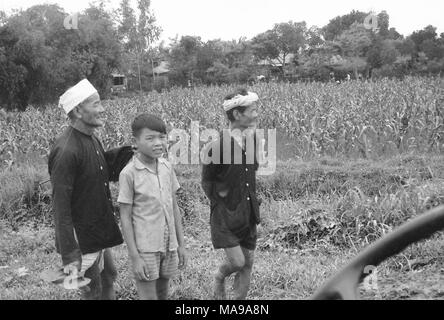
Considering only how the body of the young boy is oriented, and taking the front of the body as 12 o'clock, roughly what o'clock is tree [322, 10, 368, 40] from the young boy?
The tree is roughly at 8 o'clock from the young boy.

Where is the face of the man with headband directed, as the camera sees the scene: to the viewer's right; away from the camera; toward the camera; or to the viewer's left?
to the viewer's right

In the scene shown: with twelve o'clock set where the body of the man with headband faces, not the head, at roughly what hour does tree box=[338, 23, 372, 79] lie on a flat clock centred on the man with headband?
The tree is roughly at 8 o'clock from the man with headband.

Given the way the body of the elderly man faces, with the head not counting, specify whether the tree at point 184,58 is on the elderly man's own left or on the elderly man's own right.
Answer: on the elderly man's own left

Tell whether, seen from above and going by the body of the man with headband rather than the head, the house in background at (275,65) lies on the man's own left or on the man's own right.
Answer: on the man's own left

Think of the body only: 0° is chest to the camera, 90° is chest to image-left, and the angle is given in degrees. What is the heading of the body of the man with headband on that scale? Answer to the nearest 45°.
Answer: approximately 315°

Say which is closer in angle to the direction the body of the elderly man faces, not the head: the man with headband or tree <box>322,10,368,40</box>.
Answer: the man with headband

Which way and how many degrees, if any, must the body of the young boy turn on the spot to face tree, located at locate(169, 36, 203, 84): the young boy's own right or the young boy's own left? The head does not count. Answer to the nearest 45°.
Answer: approximately 135° to the young boy's own left

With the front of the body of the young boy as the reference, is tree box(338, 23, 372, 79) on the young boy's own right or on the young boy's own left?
on the young boy's own left
